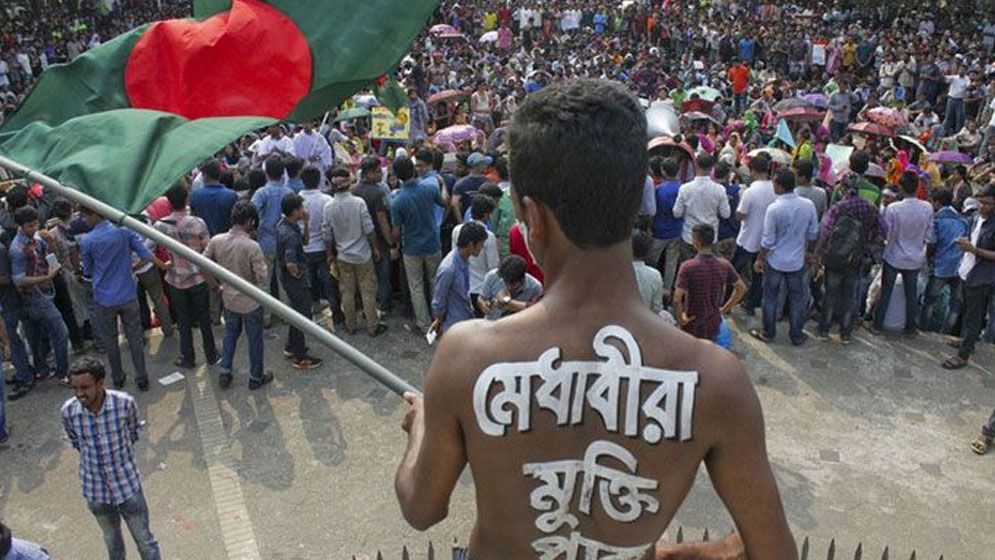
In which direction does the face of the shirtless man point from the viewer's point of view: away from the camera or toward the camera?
away from the camera

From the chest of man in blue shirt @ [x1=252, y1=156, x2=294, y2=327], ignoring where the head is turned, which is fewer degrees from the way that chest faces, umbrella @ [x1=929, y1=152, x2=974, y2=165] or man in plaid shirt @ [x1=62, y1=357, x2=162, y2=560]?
the umbrella

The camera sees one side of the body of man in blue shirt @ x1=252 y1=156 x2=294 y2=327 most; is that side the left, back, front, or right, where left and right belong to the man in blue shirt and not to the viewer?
back

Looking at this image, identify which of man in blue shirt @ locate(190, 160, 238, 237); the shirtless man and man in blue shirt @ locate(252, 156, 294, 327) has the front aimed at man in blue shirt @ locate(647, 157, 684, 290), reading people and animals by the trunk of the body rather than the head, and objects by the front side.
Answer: the shirtless man

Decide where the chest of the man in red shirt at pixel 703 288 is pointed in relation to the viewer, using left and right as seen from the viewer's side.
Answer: facing away from the viewer

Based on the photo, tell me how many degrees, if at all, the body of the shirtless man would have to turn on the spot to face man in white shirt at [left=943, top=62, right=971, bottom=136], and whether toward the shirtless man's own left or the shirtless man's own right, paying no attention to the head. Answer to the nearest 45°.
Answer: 0° — they already face them

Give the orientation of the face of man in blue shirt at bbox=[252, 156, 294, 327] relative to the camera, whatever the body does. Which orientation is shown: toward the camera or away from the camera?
away from the camera

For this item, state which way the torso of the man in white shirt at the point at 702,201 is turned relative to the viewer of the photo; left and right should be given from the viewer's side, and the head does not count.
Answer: facing away from the viewer

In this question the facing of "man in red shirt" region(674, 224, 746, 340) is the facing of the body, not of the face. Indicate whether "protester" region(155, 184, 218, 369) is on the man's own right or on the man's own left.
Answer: on the man's own left

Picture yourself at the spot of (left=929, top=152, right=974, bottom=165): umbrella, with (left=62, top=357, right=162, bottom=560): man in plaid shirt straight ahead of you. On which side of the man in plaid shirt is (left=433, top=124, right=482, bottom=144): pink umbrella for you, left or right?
right

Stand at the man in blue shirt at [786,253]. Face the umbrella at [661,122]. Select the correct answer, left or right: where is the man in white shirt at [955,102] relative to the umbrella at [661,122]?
right

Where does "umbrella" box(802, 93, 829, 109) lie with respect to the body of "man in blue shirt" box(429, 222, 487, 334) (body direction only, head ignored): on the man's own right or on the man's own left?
on the man's own left

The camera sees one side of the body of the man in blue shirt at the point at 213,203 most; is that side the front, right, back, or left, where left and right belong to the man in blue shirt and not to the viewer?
back

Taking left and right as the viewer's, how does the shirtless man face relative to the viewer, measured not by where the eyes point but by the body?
facing away from the viewer
